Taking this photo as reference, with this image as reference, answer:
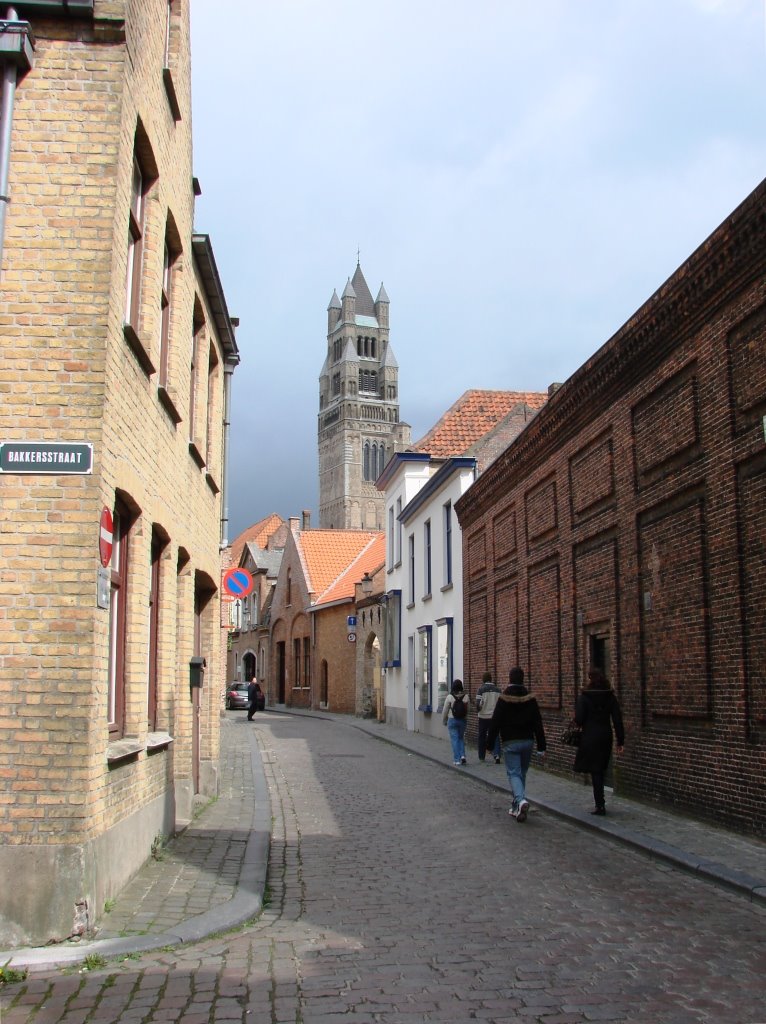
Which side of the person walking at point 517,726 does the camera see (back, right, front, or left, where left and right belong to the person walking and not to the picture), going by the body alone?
back

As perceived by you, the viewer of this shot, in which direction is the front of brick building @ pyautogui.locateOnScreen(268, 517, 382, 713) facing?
facing the viewer and to the left of the viewer

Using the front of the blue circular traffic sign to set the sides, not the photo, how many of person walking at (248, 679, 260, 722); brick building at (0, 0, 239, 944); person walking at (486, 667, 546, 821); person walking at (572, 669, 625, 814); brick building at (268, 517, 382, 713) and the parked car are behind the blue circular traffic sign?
3

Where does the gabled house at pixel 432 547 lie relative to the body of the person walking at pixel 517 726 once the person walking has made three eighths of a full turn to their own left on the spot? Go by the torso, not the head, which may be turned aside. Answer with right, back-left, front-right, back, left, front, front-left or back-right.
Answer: back-right

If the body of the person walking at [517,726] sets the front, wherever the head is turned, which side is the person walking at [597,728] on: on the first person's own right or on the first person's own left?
on the first person's own right

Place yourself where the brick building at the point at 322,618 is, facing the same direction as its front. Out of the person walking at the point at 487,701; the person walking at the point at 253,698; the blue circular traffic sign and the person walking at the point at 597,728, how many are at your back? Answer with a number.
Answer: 0

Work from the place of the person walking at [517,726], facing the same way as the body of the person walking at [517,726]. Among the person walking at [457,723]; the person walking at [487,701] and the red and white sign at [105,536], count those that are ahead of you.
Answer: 2

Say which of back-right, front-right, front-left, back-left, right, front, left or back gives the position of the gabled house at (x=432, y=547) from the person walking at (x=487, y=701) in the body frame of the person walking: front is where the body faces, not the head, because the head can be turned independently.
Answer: front

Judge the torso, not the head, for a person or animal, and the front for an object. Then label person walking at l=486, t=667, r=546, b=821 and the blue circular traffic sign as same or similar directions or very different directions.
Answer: very different directions

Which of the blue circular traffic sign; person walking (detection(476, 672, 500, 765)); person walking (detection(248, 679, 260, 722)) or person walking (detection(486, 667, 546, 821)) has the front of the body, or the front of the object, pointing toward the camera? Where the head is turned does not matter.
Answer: the blue circular traffic sign

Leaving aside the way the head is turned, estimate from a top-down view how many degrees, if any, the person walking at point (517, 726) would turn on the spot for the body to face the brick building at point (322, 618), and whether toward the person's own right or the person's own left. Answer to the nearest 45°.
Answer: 0° — they already face it

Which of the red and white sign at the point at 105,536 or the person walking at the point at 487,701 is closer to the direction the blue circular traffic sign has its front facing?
the red and white sign

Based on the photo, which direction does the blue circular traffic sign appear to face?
toward the camera

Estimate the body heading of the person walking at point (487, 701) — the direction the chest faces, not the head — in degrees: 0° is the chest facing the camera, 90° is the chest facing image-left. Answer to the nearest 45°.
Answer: approximately 180°

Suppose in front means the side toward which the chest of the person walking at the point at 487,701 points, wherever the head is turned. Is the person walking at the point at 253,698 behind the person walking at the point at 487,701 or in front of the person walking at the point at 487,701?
in front

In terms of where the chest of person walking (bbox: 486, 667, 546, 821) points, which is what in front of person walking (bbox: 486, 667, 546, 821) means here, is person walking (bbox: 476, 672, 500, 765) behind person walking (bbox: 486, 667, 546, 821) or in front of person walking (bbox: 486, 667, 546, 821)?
in front
